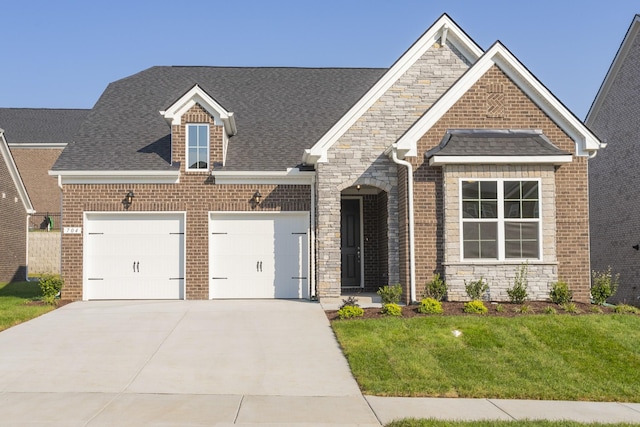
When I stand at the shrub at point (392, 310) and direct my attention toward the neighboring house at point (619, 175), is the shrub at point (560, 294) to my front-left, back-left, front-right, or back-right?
front-right

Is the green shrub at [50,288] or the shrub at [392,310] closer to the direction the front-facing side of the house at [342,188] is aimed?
the shrub

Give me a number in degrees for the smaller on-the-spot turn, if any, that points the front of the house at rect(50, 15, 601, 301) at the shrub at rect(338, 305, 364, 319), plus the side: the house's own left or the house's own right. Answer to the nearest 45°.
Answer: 0° — it already faces it

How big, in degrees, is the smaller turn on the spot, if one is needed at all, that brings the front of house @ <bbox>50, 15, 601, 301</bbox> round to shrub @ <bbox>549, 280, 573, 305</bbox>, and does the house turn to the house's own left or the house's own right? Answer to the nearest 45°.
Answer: approximately 45° to the house's own left

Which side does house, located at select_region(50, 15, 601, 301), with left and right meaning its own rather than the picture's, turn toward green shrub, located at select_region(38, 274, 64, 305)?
right

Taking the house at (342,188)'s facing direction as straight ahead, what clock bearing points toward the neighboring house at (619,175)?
The neighboring house is roughly at 8 o'clock from the house.

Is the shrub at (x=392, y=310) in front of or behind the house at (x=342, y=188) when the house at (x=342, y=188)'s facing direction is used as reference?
in front

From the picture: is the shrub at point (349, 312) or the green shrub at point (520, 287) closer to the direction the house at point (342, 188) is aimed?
the shrub

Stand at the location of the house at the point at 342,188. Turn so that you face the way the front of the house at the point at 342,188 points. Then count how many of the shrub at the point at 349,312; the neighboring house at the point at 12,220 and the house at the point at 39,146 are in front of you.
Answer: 1

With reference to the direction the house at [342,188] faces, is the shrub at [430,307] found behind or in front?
in front

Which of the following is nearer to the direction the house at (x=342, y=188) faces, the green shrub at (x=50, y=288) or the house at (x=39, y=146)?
the green shrub

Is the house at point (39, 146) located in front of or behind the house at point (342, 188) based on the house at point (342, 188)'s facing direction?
behind

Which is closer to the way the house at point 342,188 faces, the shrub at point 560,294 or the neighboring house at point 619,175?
the shrub

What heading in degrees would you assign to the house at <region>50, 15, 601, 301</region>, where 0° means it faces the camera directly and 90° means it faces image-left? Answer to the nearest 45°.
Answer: approximately 0°
